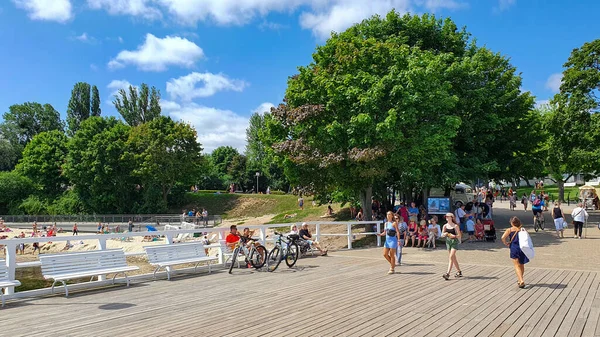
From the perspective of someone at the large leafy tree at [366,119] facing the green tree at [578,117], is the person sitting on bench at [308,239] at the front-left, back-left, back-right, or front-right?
back-right

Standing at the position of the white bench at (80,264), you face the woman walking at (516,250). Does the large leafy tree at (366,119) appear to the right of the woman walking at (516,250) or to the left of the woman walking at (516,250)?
left

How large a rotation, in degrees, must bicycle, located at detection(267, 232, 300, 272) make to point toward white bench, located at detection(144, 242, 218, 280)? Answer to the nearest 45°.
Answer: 0° — it already faces it

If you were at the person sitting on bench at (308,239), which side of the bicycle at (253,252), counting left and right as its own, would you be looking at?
back

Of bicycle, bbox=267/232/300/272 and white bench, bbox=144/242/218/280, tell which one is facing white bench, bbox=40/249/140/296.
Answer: the bicycle

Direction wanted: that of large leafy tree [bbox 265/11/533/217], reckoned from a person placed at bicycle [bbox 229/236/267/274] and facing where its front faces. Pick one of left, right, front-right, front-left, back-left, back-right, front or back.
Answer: back

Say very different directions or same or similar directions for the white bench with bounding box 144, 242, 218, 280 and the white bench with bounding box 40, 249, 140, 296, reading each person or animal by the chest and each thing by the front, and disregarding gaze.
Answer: same or similar directions

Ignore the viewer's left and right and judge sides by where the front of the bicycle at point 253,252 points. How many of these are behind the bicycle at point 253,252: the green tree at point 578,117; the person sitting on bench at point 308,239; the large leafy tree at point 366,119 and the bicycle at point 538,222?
4

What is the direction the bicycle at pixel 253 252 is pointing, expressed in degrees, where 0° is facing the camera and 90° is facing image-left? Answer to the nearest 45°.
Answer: approximately 45°

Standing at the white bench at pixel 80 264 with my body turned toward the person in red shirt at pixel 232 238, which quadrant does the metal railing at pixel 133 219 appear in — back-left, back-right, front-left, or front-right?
front-left

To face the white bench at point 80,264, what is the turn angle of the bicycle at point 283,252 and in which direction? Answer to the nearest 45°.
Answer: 0° — it already faces it

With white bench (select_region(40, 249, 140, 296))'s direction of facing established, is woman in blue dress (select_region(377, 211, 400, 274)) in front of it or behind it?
in front
